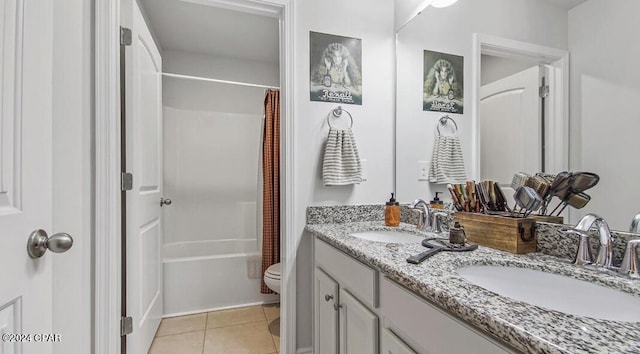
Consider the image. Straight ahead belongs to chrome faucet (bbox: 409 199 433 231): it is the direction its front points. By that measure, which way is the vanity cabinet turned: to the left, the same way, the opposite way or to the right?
the same way

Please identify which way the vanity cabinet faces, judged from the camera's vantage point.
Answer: facing the viewer and to the left of the viewer

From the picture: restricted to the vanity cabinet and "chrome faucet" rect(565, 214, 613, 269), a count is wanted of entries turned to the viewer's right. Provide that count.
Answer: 0

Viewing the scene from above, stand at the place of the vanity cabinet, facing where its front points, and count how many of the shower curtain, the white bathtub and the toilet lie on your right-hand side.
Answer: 3

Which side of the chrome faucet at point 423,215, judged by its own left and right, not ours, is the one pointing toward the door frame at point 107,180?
front

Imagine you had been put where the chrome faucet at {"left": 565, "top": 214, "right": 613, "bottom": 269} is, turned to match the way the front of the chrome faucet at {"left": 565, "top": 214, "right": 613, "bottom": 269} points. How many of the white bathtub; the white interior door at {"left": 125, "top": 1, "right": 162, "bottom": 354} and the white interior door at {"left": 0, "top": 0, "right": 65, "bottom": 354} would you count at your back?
0

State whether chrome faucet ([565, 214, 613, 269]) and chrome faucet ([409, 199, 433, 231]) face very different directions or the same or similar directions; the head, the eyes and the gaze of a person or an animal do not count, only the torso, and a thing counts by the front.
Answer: same or similar directions

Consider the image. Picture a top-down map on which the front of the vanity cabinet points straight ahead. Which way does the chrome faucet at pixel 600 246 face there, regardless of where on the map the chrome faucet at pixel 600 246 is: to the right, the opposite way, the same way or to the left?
the same way

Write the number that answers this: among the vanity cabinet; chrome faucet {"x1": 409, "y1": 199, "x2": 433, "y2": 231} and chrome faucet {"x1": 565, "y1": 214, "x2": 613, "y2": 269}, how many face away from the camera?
0

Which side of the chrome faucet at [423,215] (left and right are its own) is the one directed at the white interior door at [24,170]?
front

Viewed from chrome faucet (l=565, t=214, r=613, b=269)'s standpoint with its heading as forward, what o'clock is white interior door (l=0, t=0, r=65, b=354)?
The white interior door is roughly at 12 o'clock from the chrome faucet.
